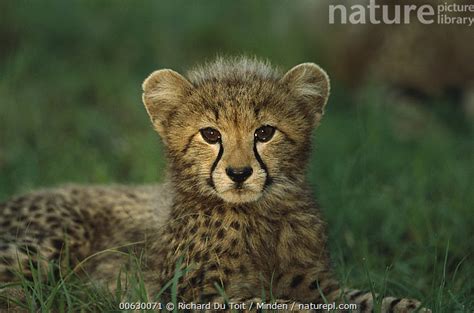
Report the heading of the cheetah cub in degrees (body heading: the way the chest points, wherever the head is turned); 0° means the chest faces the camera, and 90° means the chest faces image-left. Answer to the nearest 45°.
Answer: approximately 315°
